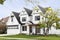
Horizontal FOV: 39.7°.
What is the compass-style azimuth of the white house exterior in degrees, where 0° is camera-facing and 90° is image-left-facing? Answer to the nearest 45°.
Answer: approximately 45°
